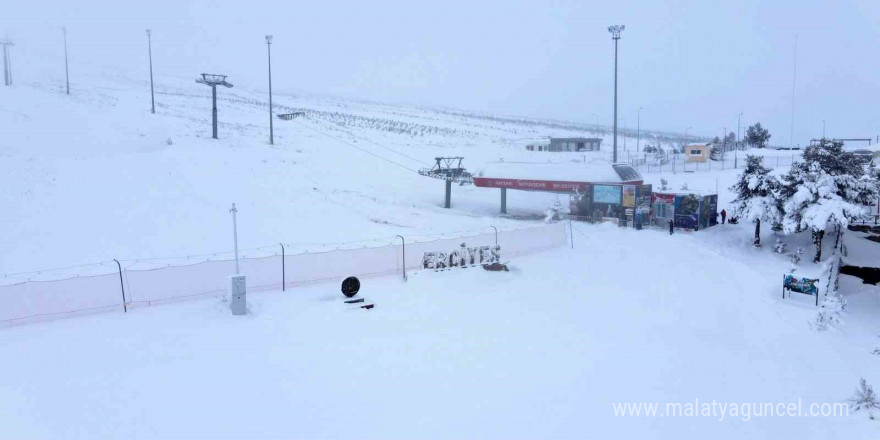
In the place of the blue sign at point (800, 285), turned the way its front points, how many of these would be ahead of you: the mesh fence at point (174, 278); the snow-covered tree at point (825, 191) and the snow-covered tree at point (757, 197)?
1

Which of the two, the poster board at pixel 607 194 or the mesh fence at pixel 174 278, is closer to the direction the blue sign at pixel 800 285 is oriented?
the mesh fence

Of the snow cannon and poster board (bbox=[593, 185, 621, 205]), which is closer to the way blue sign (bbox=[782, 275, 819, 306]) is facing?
the snow cannon

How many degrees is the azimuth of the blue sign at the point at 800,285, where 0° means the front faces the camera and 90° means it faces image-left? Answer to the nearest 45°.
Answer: approximately 45°

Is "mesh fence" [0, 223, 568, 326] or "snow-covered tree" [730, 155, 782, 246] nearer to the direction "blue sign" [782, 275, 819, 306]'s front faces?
the mesh fence

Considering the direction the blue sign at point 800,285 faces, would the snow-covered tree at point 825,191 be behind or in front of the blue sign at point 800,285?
behind

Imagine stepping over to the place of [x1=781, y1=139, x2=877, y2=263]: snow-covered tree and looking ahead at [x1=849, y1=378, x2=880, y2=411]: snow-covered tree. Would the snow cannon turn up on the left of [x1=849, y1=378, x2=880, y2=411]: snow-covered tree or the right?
right

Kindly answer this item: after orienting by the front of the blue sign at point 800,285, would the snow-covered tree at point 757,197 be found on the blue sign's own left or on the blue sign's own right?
on the blue sign's own right

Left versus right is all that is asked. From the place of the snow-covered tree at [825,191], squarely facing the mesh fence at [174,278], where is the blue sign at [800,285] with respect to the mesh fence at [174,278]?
left

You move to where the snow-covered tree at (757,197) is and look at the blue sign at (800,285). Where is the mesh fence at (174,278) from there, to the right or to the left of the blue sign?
right
